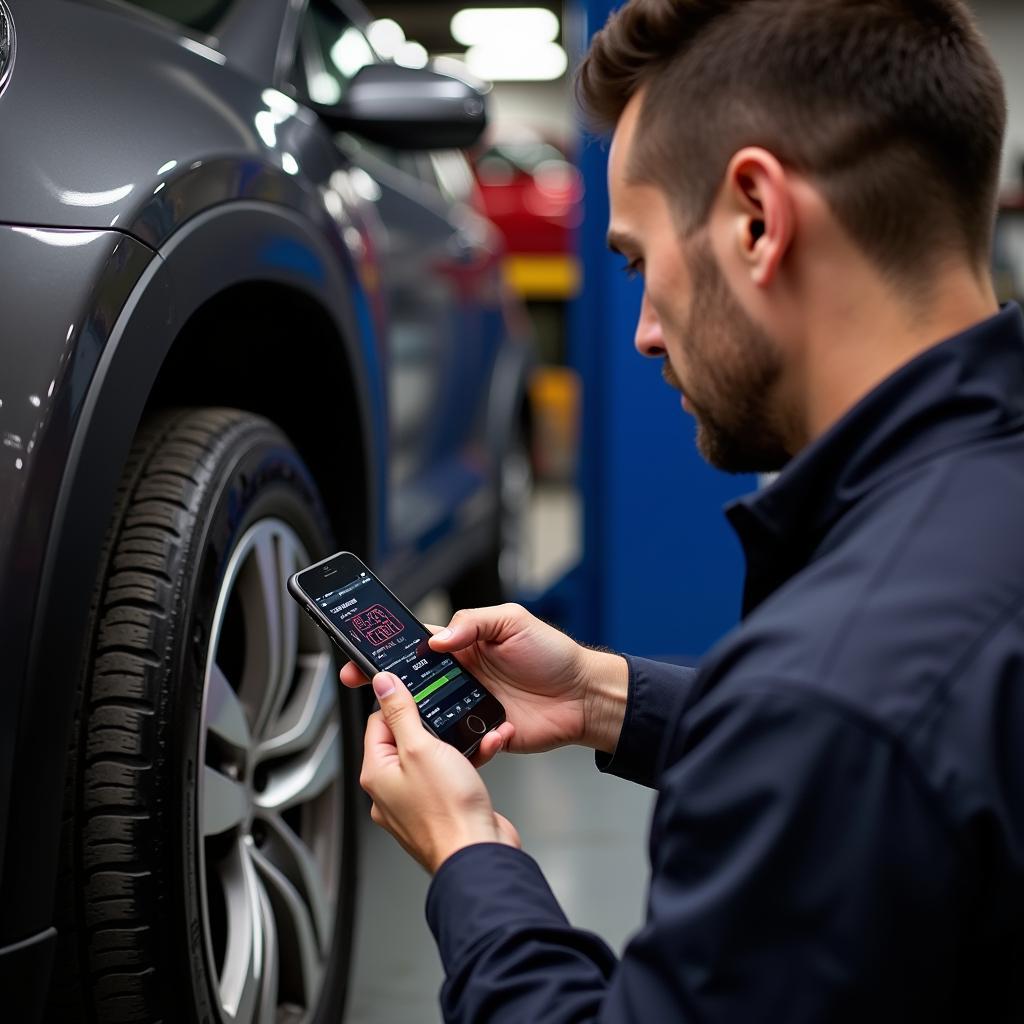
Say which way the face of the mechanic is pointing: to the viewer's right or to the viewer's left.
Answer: to the viewer's left

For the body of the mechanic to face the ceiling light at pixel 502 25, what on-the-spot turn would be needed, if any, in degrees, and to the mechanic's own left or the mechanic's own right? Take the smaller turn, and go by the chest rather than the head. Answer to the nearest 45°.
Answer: approximately 45° to the mechanic's own right

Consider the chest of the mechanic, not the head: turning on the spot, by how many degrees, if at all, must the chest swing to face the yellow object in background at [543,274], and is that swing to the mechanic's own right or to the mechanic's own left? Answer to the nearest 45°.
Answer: approximately 45° to the mechanic's own right

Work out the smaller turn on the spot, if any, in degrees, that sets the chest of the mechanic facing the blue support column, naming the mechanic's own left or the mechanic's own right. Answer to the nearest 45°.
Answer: approximately 45° to the mechanic's own right

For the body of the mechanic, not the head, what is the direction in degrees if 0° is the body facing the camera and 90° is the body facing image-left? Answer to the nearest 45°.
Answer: approximately 135°

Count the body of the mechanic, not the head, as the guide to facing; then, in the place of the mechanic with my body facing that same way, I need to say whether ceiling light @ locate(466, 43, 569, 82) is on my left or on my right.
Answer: on my right
